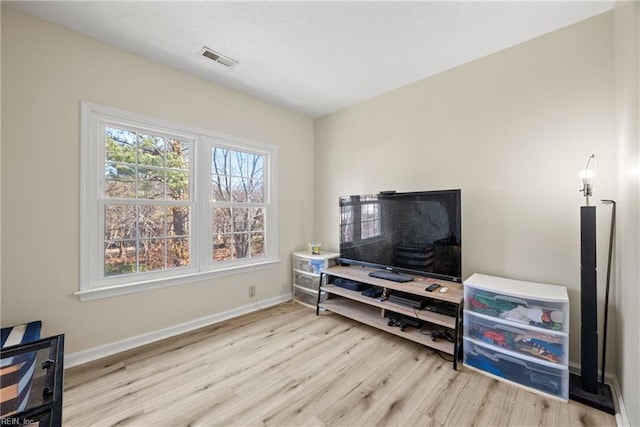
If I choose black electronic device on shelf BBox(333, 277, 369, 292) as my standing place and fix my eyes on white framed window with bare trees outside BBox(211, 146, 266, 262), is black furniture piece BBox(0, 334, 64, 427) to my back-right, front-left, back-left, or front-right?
front-left

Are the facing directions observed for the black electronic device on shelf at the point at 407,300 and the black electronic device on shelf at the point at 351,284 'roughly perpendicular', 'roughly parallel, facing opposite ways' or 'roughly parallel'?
roughly parallel

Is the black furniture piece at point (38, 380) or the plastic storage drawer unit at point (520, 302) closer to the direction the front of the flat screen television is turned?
the black furniture piece

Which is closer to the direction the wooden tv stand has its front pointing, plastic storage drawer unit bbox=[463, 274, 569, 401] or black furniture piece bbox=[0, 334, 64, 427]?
the black furniture piece

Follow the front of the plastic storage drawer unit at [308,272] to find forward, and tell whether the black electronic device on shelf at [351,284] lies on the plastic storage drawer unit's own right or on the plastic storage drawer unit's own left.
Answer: on the plastic storage drawer unit's own left

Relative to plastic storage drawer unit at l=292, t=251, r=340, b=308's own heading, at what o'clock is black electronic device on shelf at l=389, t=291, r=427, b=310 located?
The black electronic device on shelf is roughly at 9 o'clock from the plastic storage drawer unit.

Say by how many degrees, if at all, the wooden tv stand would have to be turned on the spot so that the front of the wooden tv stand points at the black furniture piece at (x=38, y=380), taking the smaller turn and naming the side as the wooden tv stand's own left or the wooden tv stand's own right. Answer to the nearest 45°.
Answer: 0° — it already faces it

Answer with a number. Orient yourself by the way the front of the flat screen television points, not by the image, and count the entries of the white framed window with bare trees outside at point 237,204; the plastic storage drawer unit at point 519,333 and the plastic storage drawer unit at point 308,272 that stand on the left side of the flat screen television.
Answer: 1

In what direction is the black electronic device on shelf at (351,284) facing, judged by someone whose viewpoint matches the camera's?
facing the viewer and to the left of the viewer

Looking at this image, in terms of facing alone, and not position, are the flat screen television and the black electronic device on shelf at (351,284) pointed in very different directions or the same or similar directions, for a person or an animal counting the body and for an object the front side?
same or similar directions

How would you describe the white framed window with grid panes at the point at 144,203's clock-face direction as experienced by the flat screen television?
The white framed window with grid panes is roughly at 1 o'clock from the flat screen television.

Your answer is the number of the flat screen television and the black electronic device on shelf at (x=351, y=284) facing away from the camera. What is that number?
0

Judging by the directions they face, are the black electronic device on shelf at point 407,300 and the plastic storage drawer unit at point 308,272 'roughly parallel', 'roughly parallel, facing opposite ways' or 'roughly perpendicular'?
roughly parallel

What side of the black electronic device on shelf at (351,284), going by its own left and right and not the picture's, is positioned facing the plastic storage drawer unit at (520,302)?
left
